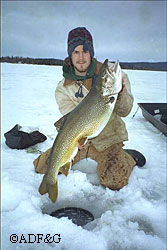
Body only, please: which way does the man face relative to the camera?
toward the camera
